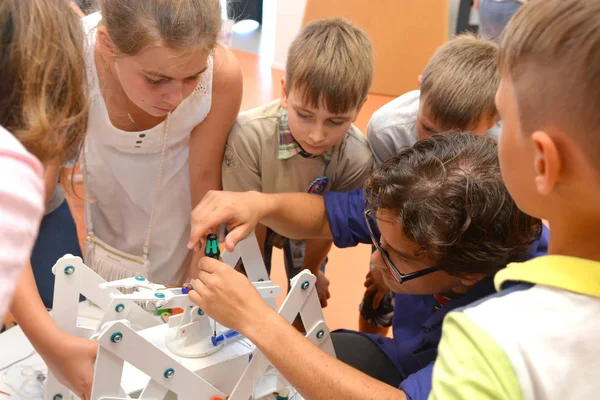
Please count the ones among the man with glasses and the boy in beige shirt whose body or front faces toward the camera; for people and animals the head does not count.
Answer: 1

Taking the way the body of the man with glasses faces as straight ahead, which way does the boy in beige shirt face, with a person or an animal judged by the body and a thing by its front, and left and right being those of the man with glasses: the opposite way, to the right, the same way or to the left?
to the left

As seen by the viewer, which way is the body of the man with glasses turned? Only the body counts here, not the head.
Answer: to the viewer's left

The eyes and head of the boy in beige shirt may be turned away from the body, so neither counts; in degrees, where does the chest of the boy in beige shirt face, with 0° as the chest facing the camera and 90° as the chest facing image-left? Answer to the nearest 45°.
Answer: approximately 0°
